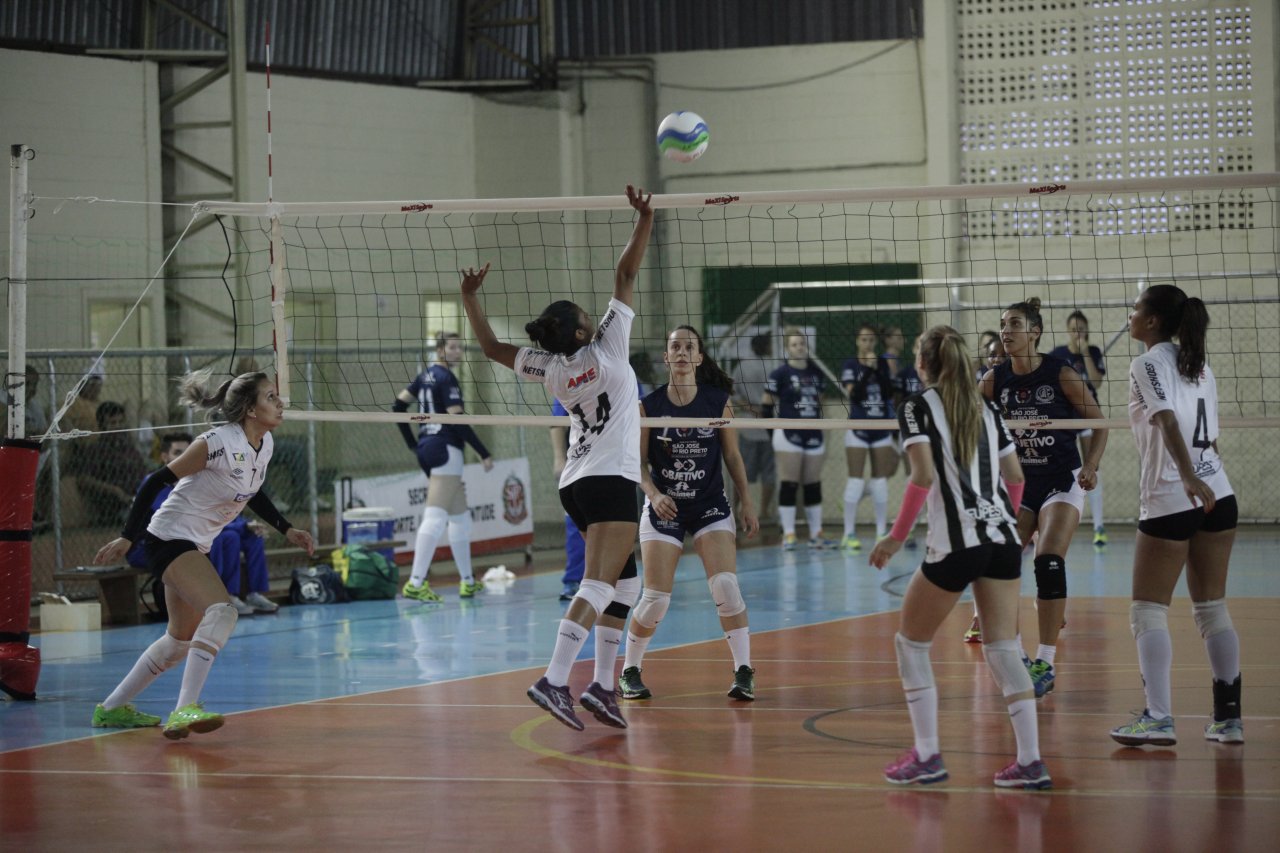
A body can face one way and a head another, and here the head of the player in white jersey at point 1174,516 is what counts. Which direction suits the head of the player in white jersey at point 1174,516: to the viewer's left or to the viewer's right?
to the viewer's left

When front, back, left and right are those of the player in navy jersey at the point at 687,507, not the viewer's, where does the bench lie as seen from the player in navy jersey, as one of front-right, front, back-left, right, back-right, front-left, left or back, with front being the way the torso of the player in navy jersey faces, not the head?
back-right

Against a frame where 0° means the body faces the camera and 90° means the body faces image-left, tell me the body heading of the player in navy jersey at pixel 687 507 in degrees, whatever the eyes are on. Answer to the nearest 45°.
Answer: approximately 0°

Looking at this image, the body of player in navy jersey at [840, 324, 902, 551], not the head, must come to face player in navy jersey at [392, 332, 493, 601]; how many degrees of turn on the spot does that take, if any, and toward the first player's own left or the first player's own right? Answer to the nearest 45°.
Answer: approximately 45° to the first player's own right

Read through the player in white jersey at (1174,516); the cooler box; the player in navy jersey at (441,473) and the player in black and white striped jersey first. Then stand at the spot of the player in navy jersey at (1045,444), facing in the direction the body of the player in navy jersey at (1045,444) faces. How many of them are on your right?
2

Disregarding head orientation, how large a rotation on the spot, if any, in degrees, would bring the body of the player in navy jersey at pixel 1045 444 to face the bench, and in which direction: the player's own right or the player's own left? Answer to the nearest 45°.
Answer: approximately 45° to the player's own right

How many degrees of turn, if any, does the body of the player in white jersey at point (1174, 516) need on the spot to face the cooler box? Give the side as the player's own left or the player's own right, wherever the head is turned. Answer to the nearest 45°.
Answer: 0° — they already face it

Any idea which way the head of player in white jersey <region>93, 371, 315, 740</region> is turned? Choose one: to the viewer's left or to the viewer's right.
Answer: to the viewer's right
